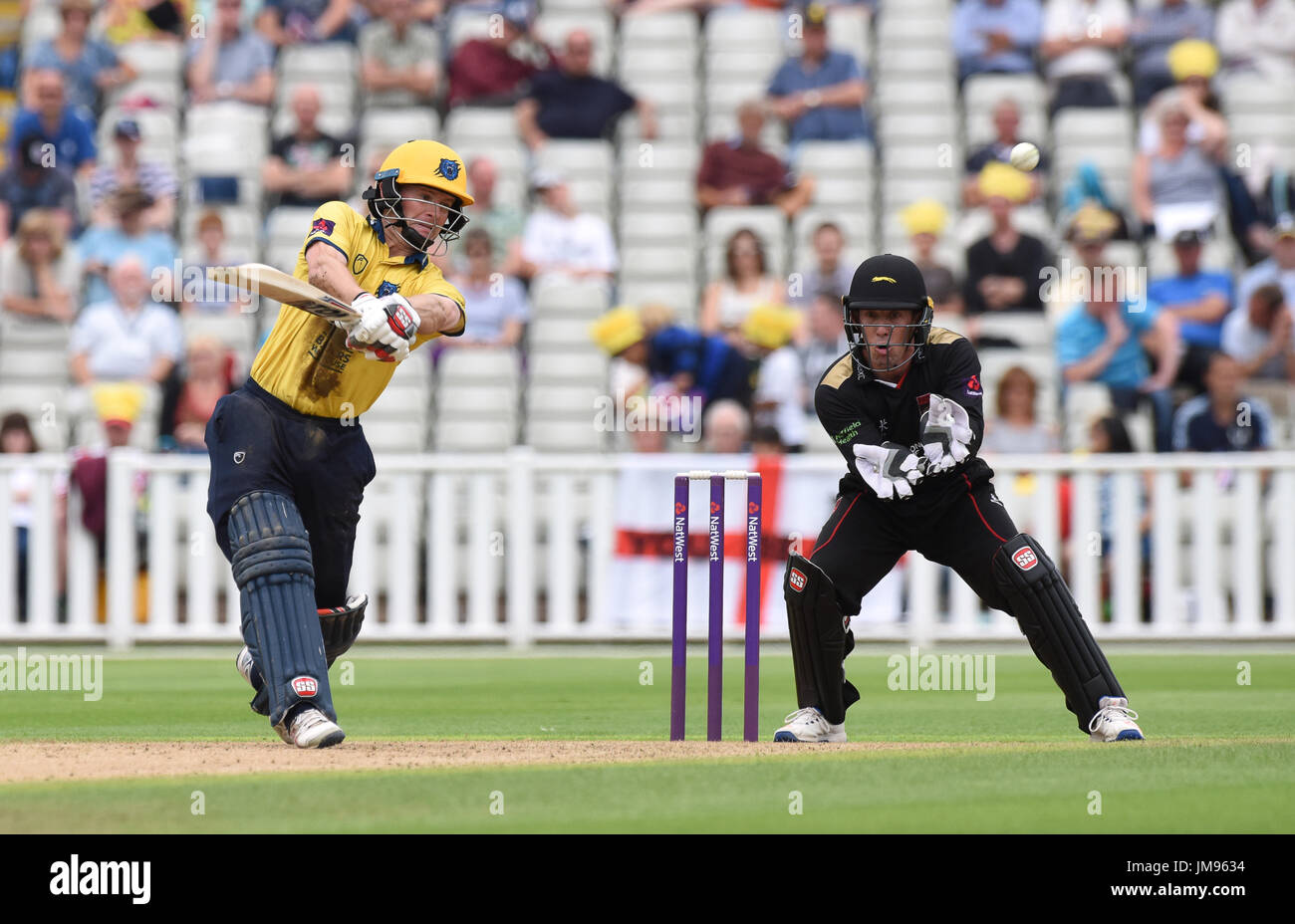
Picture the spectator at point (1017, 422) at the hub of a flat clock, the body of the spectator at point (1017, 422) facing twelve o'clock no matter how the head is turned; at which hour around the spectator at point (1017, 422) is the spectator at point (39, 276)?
the spectator at point (39, 276) is roughly at 3 o'clock from the spectator at point (1017, 422).

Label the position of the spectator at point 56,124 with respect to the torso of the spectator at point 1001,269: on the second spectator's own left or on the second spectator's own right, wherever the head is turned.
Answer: on the second spectator's own right

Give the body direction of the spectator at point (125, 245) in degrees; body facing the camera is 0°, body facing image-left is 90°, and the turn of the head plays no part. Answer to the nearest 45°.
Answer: approximately 0°

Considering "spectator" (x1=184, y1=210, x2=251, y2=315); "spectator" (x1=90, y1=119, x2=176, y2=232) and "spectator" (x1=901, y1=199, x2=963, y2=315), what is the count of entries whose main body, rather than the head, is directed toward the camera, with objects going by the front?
3

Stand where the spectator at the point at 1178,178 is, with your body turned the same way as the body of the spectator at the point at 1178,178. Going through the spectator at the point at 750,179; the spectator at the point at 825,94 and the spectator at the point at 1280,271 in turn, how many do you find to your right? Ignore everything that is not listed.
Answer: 2

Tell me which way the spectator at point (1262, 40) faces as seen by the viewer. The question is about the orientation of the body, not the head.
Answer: toward the camera

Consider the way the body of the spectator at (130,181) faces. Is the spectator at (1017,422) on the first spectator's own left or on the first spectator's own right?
on the first spectator's own left

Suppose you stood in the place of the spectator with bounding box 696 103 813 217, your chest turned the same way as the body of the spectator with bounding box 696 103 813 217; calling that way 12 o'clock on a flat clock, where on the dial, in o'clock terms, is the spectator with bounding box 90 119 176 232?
the spectator with bounding box 90 119 176 232 is roughly at 3 o'clock from the spectator with bounding box 696 103 813 217.

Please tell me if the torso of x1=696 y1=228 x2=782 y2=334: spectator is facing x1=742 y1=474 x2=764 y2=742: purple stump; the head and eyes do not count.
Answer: yes

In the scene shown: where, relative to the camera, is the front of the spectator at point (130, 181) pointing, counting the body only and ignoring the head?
toward the camera
